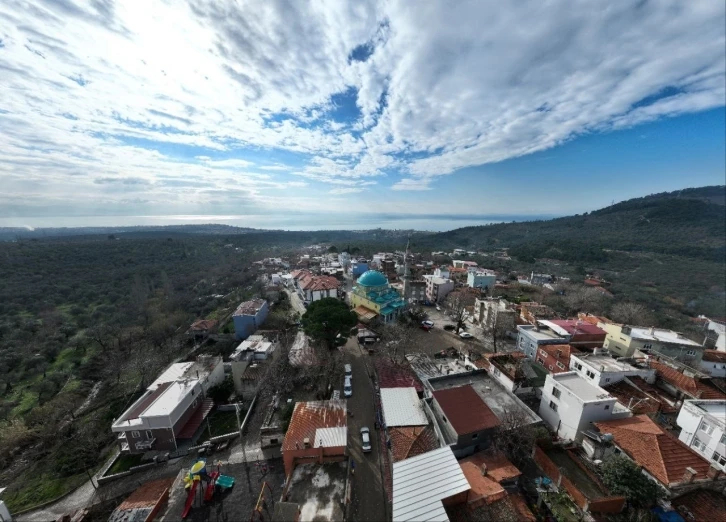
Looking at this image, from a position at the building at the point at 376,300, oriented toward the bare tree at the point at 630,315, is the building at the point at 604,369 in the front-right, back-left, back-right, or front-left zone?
front-right

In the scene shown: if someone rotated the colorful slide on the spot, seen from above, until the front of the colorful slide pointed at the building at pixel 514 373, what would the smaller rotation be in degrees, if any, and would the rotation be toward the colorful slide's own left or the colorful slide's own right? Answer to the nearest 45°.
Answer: approximately 135° to the colorful slide's own left

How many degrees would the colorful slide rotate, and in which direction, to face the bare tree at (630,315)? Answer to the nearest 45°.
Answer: approximately 135° to its left

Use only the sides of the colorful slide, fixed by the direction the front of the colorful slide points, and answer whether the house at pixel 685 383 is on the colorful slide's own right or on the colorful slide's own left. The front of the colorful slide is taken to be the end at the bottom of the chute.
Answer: on the colorful slide's own left

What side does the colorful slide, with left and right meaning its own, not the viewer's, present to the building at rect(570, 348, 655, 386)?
left

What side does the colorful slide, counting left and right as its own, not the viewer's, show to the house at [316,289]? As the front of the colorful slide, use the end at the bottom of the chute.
back

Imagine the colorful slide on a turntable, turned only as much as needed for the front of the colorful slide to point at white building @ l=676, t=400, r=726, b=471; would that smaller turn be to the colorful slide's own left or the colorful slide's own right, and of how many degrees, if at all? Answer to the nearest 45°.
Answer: approximately 90° to the colorful slide's own left

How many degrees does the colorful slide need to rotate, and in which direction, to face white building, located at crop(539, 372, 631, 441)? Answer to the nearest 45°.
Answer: approximately 90° to its left

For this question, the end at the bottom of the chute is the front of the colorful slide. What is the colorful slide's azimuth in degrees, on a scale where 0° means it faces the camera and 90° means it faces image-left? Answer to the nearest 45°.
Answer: approximately 45°

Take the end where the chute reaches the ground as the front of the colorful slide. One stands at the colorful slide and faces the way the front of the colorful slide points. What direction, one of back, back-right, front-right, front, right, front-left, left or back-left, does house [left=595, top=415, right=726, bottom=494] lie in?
left

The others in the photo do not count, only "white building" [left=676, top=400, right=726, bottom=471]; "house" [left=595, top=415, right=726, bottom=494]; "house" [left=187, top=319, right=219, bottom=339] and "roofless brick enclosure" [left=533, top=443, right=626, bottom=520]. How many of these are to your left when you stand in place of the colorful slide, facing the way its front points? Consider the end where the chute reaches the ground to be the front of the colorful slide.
3

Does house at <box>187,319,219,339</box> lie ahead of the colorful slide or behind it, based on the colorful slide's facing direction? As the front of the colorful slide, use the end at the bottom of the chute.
behind
